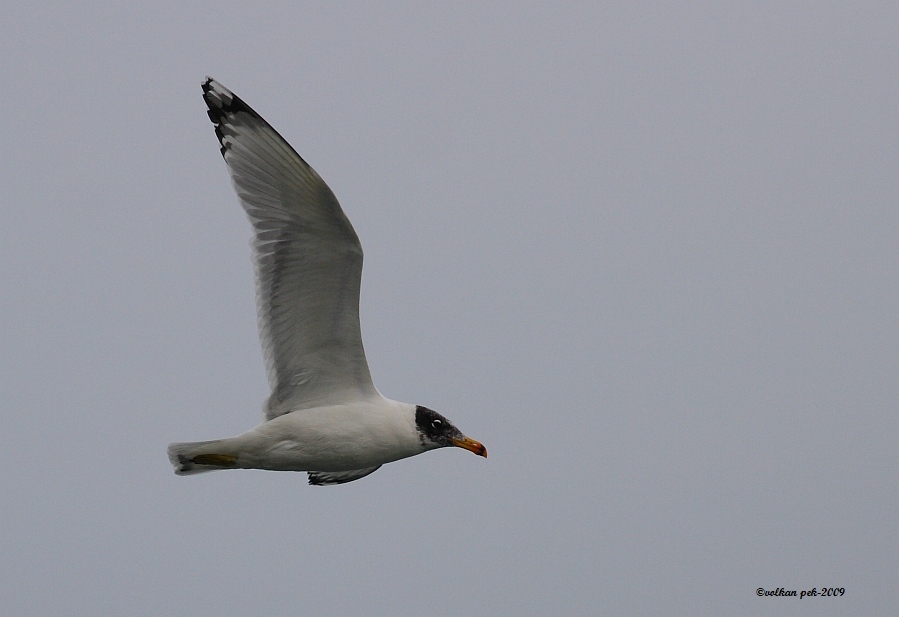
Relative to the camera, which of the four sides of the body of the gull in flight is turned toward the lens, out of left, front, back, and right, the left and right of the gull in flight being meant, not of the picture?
right
